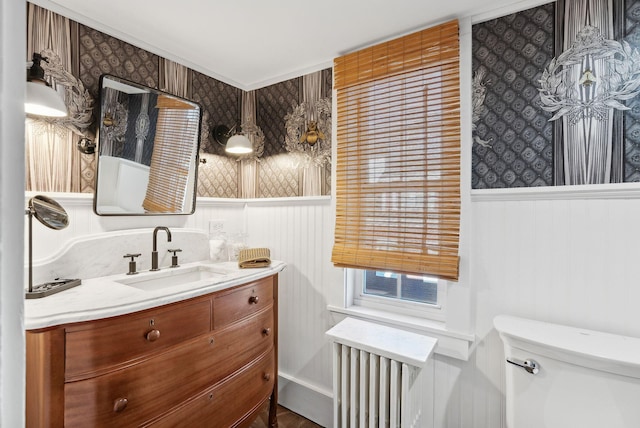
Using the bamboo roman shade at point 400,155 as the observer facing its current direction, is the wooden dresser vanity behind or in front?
in front

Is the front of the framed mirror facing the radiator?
yes

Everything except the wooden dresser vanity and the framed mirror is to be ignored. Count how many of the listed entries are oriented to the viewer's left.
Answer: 0

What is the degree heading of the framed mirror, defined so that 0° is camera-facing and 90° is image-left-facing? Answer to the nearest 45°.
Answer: approximately 315°
